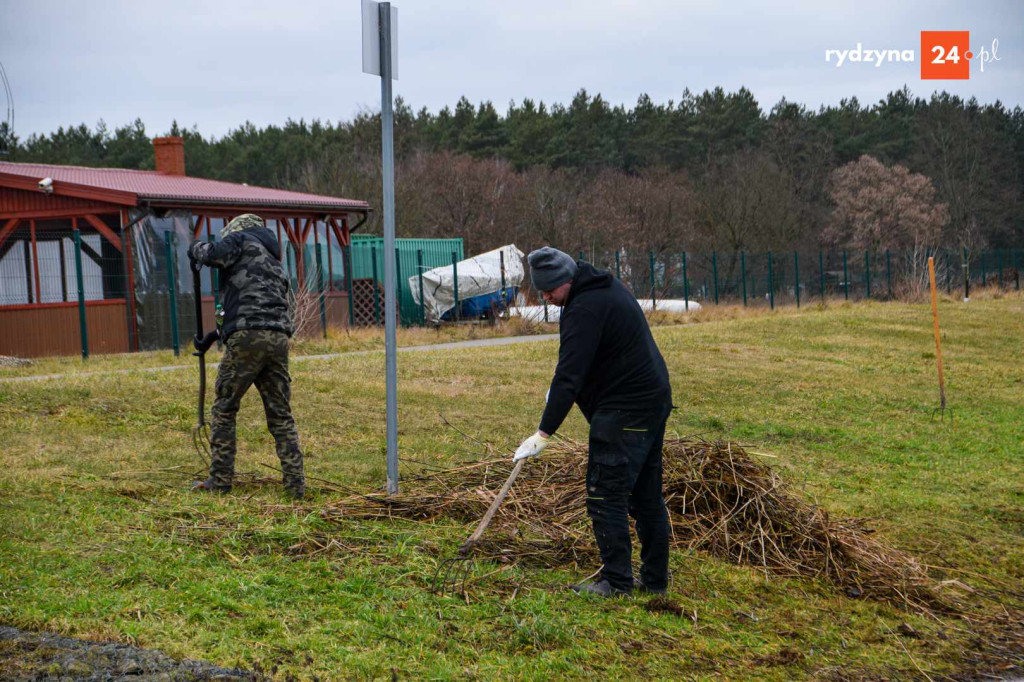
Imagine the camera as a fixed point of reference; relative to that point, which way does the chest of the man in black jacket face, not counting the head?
to the viewer's left

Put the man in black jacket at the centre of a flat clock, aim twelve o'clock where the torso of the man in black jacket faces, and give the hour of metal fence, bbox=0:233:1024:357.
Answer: The metal fence is roughly at 2 o'clock from the man in black jacket.

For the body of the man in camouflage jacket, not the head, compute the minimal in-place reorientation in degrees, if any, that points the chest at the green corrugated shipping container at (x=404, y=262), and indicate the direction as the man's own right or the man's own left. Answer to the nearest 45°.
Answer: approximately 45° to the man's own right

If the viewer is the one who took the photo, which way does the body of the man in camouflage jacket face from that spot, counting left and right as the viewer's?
facing away from the viewer and to the left of the viewer

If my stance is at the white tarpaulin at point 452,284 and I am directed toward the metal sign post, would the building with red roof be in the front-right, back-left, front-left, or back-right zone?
front-right

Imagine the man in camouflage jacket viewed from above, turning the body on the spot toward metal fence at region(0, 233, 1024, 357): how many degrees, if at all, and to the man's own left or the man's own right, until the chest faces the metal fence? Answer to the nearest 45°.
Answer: approximately 45° to the man's own right

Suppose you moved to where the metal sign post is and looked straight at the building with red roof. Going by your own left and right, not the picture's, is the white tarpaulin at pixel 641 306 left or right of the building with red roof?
right

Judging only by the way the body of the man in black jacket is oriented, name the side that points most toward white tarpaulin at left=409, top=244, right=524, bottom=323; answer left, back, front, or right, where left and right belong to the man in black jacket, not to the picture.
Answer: right

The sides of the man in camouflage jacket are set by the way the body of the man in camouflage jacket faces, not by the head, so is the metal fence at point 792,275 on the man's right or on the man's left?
on the man's right

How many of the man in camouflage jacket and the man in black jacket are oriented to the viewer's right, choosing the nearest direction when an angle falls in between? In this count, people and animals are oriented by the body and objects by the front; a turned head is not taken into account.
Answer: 0

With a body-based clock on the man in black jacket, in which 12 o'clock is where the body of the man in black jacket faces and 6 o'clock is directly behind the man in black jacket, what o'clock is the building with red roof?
The building with red roof is roughly at 2 o'clock from the man in black jacket.
